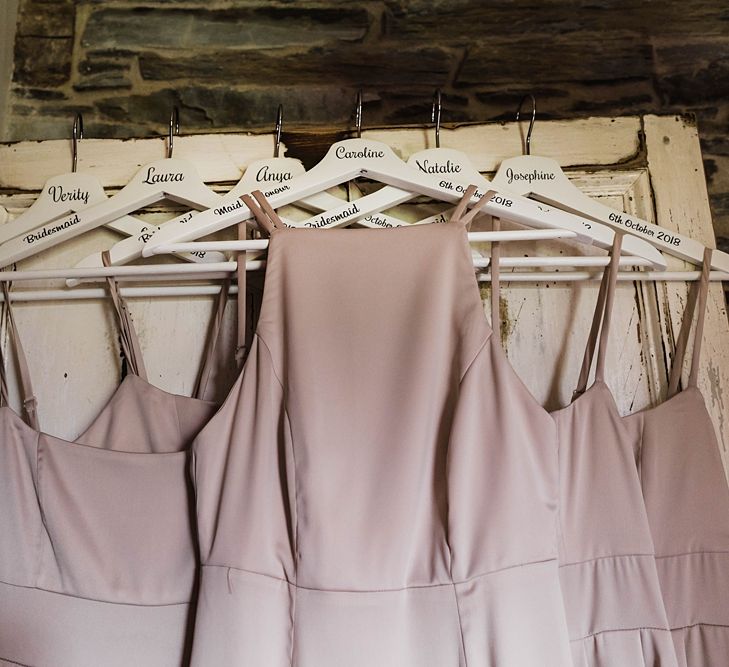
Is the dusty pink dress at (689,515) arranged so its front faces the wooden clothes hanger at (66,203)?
no

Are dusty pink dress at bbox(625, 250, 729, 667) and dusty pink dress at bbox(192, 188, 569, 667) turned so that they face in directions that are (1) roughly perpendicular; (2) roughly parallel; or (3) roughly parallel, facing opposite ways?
roughly parallel

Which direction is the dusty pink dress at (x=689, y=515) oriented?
toward the camera

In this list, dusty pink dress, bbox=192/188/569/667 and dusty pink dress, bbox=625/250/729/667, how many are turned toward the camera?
2

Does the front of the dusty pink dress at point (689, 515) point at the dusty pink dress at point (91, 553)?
no
